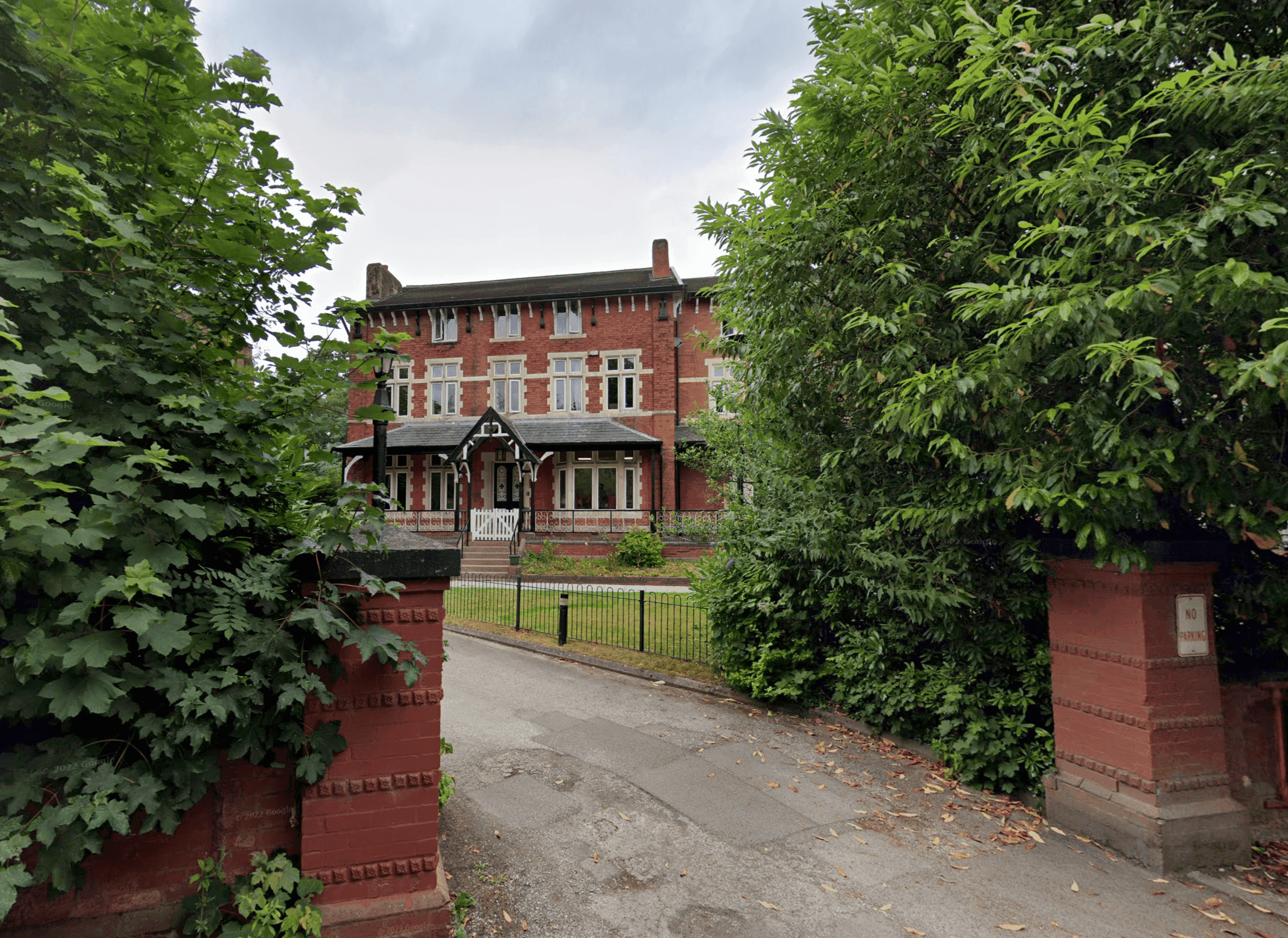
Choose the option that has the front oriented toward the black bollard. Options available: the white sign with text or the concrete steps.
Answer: the concrete steps

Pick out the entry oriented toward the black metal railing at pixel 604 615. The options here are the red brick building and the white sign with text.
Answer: the red brick building

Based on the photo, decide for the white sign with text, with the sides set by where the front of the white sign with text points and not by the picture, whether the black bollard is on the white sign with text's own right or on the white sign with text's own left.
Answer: on the white sign with text's own right

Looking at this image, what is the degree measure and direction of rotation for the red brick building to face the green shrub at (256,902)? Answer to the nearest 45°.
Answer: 0° — it already faces it

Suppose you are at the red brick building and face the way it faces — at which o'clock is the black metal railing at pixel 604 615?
The black metal railing is roughly at 12 o'clock from the red brick building.

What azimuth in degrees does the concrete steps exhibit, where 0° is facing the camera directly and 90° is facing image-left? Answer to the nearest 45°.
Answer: approximately 0°

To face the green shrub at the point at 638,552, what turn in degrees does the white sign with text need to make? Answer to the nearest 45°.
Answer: approximately 135° to its right

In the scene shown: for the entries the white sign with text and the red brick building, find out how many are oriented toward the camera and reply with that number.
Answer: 2

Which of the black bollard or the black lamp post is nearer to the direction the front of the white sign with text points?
the black lamp post
